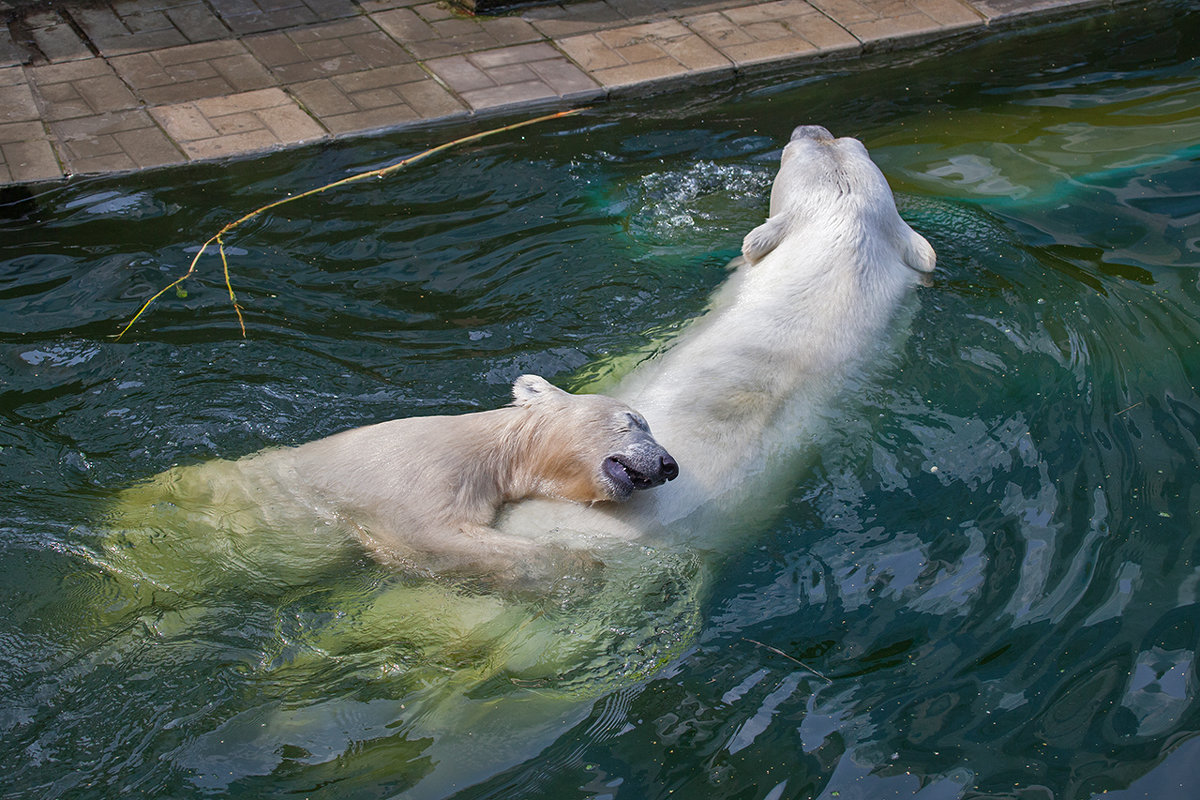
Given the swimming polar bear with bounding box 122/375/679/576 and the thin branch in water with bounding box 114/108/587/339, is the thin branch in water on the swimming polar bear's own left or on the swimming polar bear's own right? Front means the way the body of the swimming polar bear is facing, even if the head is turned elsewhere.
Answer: on the swimming polar bear's own left

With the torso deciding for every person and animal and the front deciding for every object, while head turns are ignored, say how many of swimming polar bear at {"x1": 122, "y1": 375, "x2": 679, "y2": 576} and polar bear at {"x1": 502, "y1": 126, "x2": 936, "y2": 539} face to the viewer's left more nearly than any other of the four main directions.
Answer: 0

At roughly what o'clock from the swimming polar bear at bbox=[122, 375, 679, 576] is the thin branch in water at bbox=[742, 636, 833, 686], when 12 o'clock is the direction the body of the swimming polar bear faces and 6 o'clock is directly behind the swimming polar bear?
The thin branch in water is roughly at 1 o'clock from the swimming polar bear.

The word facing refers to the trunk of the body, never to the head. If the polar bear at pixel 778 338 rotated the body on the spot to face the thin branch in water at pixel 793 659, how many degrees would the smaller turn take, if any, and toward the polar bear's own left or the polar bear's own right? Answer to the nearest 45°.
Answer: approximately 135° to the polar bear's own right

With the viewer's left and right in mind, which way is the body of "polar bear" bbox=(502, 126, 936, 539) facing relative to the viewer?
facing away from the viewer and to the right of the viewer

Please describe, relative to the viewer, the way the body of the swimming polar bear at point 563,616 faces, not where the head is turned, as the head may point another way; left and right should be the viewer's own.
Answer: facing away from the viewer and to the right of the viewer

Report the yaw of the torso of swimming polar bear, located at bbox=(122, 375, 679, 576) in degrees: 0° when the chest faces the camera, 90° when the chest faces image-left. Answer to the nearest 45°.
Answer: approximately 270°
